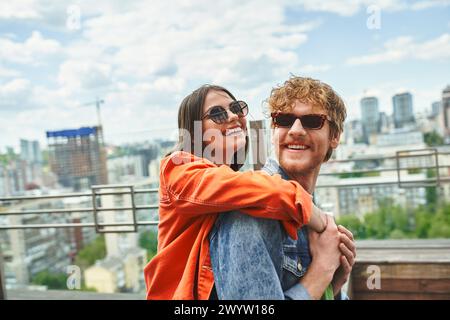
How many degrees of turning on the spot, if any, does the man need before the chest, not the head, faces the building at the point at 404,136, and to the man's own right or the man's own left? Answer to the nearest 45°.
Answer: approximately 135° to the man's own left

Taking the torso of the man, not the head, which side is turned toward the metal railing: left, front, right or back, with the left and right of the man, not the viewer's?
back

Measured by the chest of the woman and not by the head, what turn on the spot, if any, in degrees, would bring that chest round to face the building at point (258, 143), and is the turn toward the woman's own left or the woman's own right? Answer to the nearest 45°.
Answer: approximately 90° to the woman's own left

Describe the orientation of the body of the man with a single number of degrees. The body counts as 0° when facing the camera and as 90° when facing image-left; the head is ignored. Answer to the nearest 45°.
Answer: approximately 315°

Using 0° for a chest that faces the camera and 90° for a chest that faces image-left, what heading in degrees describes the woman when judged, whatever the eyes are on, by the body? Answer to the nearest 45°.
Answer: approximately 270°

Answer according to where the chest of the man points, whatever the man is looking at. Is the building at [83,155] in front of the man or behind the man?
behind

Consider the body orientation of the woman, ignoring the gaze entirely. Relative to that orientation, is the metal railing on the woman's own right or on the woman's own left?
on the woman's own left

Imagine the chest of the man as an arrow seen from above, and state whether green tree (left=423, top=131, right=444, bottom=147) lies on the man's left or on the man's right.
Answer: on the man's left
